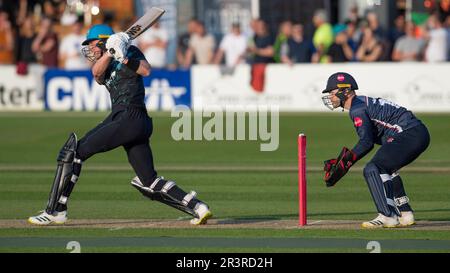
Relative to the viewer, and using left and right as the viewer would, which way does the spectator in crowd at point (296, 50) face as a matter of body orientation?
facing the viewer

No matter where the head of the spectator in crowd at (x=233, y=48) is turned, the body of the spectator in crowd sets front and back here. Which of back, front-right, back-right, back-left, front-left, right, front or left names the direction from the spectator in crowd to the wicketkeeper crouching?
front

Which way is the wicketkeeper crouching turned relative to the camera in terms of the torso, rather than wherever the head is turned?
to the viewer's left

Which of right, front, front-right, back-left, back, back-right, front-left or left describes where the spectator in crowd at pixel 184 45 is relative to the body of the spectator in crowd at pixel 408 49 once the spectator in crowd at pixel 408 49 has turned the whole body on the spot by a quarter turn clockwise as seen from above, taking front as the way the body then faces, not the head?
front

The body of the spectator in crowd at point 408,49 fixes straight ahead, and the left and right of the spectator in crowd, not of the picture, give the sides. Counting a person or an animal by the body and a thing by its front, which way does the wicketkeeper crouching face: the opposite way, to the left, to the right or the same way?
to the right

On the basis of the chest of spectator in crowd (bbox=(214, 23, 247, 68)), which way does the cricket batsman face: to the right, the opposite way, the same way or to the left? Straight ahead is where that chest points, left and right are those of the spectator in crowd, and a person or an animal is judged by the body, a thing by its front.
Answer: to the right

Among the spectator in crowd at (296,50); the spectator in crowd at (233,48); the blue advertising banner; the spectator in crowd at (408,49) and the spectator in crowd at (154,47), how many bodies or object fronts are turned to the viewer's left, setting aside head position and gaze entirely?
0

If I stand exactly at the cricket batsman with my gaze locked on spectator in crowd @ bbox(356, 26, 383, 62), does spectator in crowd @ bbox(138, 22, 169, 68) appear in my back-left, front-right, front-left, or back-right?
front-left

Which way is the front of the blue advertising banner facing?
toward the camera

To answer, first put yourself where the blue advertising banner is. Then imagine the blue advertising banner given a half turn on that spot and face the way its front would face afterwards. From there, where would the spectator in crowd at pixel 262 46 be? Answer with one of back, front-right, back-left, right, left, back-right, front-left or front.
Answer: right

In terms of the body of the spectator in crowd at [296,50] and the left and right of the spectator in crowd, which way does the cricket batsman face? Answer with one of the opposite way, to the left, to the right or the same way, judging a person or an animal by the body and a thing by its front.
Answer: to the right

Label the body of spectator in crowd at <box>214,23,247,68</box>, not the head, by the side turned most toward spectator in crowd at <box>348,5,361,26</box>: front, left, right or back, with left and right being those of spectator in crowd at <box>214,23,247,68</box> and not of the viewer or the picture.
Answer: left

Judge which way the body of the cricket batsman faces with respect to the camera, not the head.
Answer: to the viewer's left

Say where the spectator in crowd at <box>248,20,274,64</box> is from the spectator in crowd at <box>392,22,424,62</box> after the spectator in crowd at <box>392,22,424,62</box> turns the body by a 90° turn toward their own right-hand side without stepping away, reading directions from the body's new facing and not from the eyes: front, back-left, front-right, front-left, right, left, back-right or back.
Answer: front

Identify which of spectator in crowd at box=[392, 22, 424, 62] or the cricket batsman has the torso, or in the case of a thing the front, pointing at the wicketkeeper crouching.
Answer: the spectator in crowd

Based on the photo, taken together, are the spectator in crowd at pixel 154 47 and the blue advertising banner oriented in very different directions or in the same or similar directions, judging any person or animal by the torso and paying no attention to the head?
same or similar directions

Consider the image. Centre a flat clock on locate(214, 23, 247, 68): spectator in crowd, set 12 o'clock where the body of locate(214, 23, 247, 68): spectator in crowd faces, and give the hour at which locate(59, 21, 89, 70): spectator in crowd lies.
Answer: locate(59, 21, 89, 70): spectator in crowd is roughly at 3 o'clock from locate(214, 23, 247, 68): spectator in crowd.
